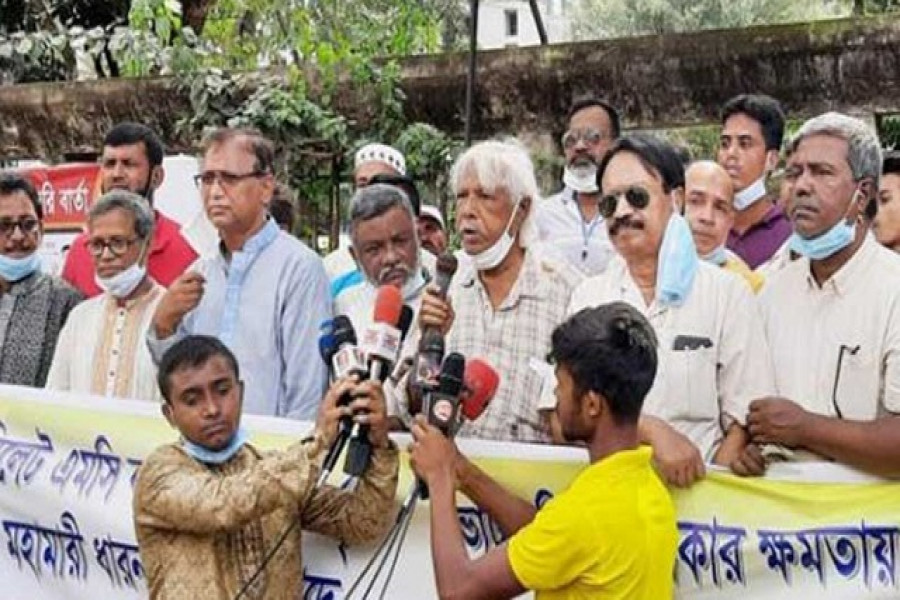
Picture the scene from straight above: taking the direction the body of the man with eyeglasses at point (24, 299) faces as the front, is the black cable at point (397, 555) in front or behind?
in front

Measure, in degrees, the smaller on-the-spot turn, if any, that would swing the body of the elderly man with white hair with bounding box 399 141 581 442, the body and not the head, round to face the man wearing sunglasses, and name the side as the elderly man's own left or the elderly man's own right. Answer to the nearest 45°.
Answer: approximately 90° to the elderly man's own left

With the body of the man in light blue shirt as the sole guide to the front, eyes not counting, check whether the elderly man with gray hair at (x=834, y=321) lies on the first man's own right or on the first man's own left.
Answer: on the first man's own left

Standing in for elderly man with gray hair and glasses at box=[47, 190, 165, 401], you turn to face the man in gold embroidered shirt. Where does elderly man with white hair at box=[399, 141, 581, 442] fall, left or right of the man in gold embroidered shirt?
left

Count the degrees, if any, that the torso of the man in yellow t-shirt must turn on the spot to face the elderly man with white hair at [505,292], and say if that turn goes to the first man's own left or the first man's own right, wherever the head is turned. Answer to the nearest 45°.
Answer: approximately 45° to the first man's own right

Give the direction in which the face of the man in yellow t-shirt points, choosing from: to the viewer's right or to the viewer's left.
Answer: to the viewer's left

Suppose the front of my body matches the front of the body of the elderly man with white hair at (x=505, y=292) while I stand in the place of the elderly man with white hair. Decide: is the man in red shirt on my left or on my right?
on my right

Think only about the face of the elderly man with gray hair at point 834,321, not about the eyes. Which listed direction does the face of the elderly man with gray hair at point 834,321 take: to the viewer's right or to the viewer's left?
to the viewer's left

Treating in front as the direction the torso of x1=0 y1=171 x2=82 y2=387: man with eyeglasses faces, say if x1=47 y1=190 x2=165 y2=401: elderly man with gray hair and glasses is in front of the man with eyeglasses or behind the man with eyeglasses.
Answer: in front

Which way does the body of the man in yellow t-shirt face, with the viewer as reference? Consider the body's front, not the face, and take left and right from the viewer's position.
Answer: facing away from the viewer and to the left of the viewer

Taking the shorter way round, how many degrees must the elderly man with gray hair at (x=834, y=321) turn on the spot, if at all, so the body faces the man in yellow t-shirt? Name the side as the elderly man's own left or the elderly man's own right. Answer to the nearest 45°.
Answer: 0° — they already face them

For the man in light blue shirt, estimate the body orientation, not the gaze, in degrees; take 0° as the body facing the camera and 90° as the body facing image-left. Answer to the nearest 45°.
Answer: approximately 45°

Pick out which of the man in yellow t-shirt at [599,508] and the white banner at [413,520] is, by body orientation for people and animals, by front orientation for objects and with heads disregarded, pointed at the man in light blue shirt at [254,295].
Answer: the man in yellow t-shirt
